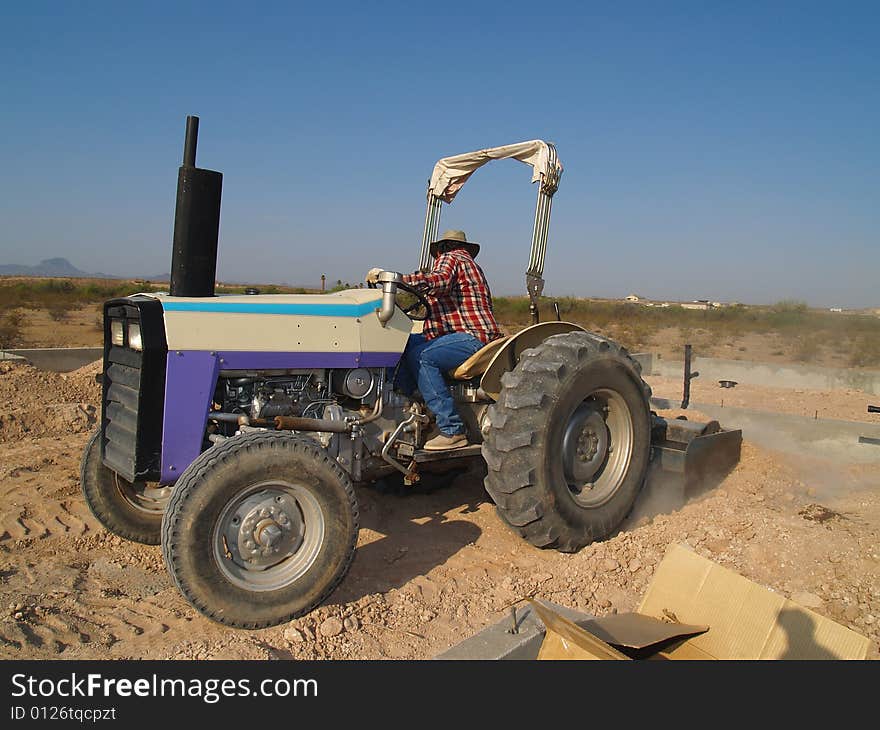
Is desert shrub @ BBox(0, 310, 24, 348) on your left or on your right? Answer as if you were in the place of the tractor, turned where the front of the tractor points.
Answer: on your right

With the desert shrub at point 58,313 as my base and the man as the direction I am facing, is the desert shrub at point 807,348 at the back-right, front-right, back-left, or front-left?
front-left

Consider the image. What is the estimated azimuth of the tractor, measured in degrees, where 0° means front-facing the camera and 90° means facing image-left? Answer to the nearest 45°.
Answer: approximately 45°

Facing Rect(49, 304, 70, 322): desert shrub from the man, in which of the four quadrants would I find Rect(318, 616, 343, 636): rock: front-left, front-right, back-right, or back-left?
back-left

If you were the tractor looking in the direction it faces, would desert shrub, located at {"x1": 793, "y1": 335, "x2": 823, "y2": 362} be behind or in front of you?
behind
